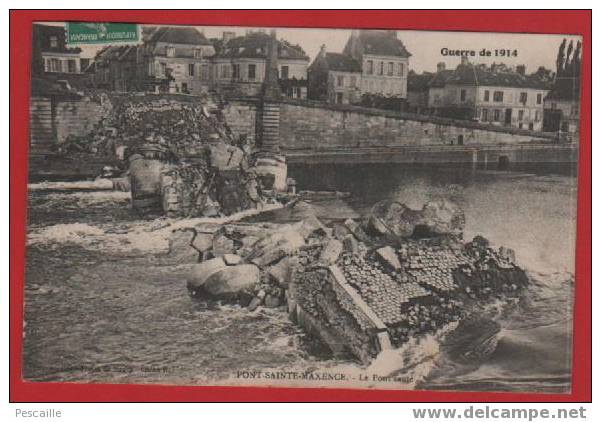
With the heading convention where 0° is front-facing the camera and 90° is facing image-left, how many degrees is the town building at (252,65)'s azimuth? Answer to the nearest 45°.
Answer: approximately 0°

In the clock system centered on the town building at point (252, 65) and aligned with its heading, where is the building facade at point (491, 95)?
The building facade is roughly at 9 o'clock from the town building.
